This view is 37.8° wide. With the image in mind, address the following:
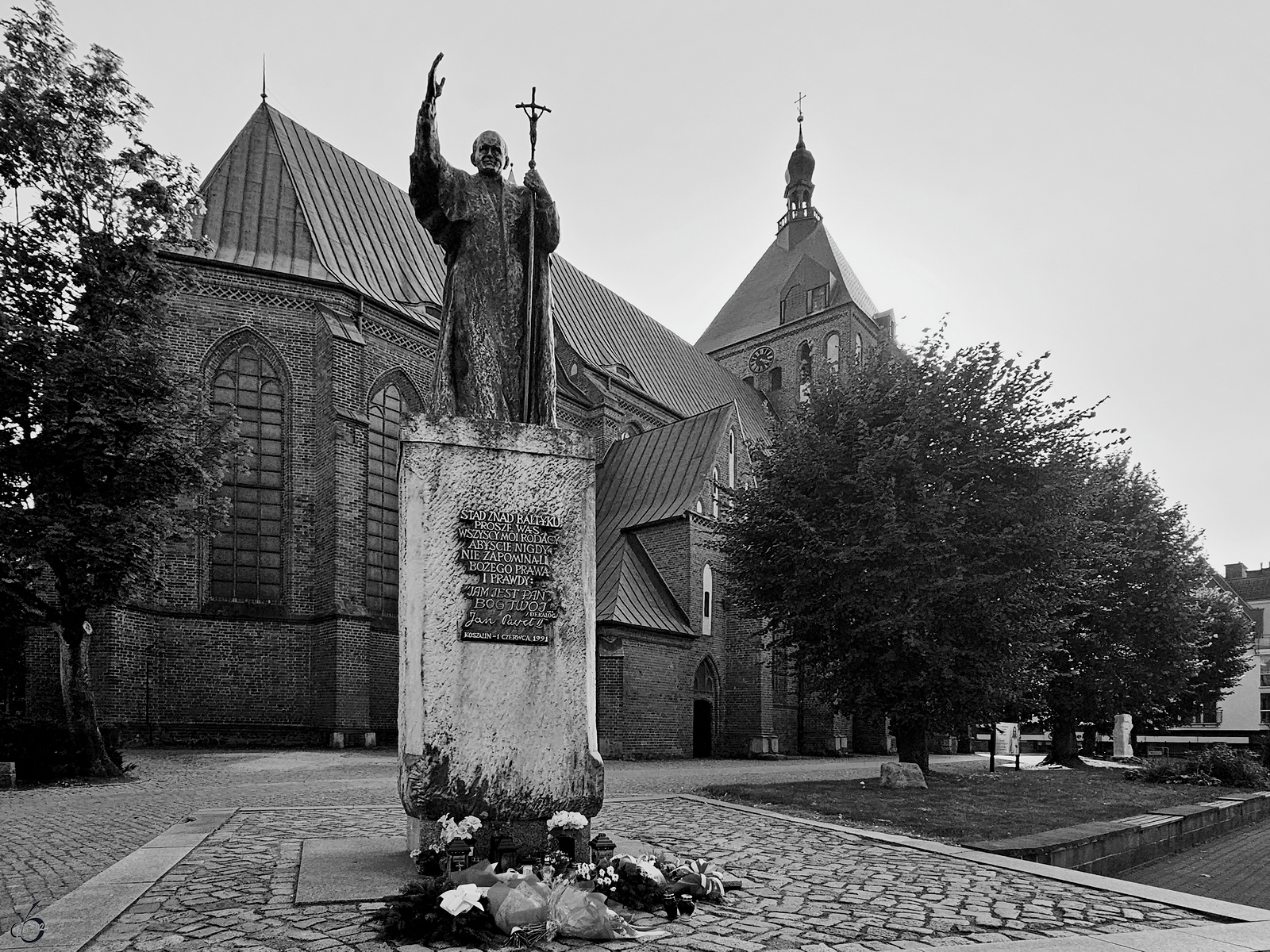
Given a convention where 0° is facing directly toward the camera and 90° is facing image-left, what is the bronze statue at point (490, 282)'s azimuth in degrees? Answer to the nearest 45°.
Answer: approximately 0°

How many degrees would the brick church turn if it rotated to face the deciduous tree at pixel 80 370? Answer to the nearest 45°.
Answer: approximately 135° to its right

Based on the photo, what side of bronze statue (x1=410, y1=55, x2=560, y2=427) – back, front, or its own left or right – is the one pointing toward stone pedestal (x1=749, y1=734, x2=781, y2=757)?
back

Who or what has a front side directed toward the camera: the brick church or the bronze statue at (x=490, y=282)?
the bronze statue

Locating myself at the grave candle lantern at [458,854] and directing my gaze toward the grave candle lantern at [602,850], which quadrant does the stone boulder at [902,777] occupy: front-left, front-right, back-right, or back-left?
front-left

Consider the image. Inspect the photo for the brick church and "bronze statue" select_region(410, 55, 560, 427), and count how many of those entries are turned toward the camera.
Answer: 1
